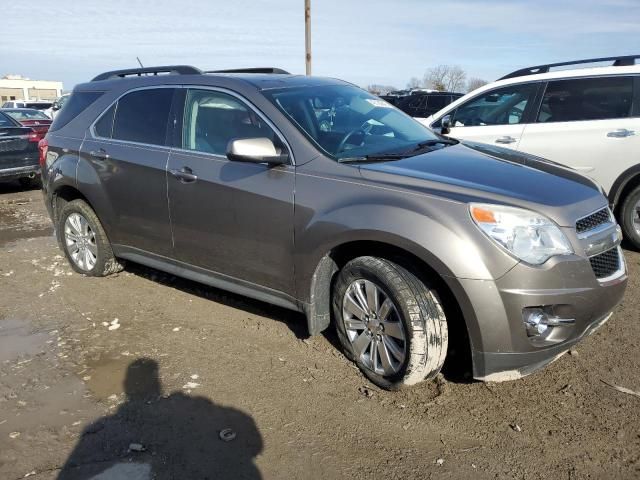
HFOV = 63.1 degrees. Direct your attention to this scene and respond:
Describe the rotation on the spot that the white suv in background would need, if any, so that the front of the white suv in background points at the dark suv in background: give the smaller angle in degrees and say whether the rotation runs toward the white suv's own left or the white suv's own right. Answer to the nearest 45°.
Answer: approximately 90° to the white suv's own right

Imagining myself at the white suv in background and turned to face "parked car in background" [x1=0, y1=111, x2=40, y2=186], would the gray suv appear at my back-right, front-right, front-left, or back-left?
front-left

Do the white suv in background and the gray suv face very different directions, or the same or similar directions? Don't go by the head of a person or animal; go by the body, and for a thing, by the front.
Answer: very different directions

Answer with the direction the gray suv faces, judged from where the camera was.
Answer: facing the viewer and to the right of the viewer

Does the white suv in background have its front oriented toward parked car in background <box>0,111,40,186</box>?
yes

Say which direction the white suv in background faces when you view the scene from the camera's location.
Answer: facing to the left of the viewer

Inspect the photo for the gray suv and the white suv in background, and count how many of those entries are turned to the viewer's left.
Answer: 1

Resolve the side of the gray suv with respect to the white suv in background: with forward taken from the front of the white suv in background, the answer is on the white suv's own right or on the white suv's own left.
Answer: on the white suv's own left

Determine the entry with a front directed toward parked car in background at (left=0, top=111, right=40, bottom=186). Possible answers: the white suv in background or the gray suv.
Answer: the white suv in background

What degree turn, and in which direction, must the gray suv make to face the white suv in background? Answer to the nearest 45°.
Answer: approximately 90° to its left

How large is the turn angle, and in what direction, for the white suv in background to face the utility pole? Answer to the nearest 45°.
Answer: approximately 45° to its right

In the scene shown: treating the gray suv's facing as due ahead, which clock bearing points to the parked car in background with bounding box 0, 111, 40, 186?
The parked car in background is roughly at 6 o'clock from the gray suv.

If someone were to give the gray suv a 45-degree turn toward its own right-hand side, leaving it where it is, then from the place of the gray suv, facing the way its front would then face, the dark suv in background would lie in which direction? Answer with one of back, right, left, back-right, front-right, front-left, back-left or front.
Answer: back

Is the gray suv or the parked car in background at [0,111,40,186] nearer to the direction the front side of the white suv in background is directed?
the parked car in background
